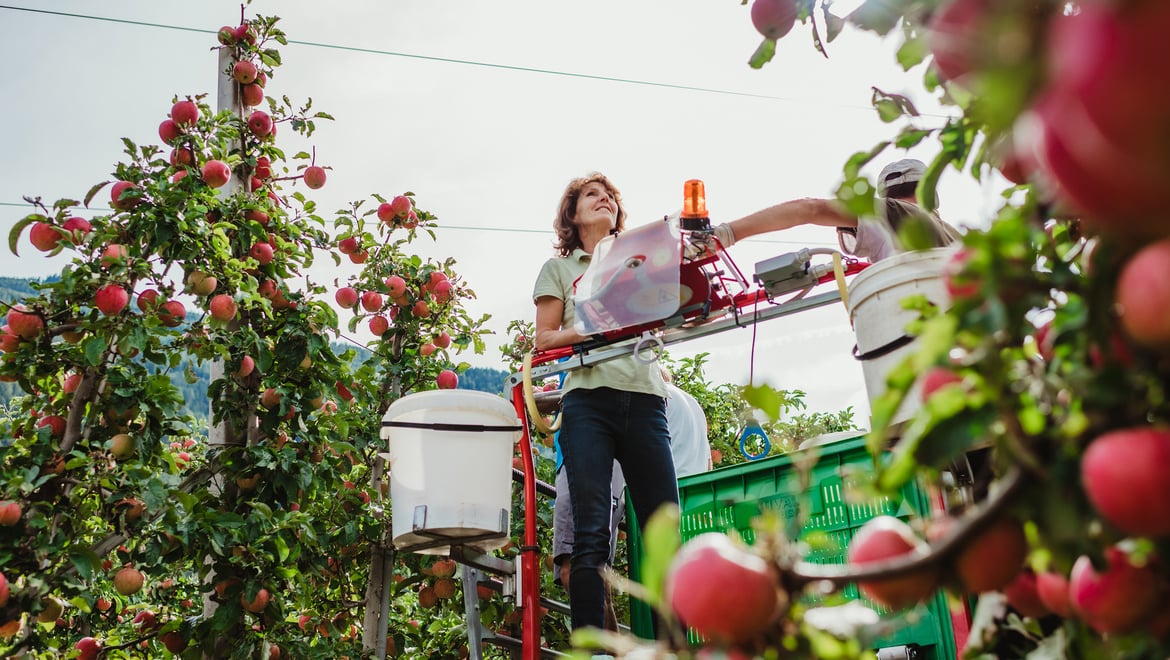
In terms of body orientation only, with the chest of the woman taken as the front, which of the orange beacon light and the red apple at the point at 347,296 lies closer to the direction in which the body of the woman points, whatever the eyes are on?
the orange beacon light

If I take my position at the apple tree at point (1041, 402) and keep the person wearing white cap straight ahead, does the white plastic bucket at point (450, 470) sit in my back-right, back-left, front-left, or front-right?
front-left

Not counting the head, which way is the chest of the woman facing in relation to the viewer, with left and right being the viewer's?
facing the viewer and to the right of the viewer

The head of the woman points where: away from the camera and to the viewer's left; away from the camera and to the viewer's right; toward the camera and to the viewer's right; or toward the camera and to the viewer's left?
toward the camera and to the viewer's right

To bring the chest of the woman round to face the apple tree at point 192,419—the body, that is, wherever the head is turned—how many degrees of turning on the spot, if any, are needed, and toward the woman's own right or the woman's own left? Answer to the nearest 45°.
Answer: approximately 135° to the woman's own right

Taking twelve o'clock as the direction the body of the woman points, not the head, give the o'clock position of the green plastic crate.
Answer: The green plastic crate is roughly at 10 o'clock from the woman.

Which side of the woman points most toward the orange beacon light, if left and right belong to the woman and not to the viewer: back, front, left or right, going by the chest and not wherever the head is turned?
front
